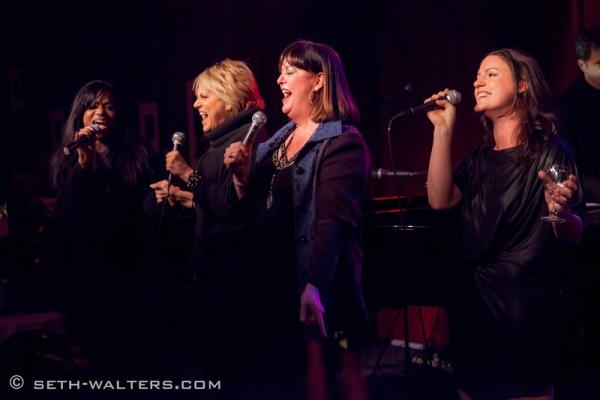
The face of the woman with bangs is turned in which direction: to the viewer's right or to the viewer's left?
to the viewer's left

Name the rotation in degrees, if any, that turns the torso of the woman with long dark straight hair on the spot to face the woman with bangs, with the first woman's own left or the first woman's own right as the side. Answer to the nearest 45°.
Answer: approximately 45° to the first woman's own left

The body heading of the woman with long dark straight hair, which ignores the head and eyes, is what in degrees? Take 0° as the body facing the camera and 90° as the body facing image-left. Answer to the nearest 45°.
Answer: approximately 0°

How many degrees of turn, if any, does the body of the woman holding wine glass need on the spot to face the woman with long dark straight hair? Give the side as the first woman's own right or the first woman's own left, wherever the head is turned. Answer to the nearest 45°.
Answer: approximately 45° to the first woman's own right

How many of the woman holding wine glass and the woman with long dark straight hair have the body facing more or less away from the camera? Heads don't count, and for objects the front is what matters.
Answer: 0

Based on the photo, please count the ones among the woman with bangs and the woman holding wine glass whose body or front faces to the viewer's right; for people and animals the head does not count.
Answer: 0

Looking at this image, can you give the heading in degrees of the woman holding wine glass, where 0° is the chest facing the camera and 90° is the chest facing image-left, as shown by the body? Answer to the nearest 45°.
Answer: approximately 45°

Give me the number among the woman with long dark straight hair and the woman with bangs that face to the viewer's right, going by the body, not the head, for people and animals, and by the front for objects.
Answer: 0

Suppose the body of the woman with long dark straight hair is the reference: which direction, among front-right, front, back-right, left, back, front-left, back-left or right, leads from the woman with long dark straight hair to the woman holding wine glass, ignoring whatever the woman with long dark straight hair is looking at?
front-left

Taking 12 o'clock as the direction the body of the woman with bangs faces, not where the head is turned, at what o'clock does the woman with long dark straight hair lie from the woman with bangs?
The woman with long dark straight hair is roughly at 3 o'clock from the woman with bangs.

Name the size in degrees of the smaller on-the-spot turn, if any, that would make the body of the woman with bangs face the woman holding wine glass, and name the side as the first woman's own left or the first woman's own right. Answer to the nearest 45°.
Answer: approximately 135° to the first woman's own left
